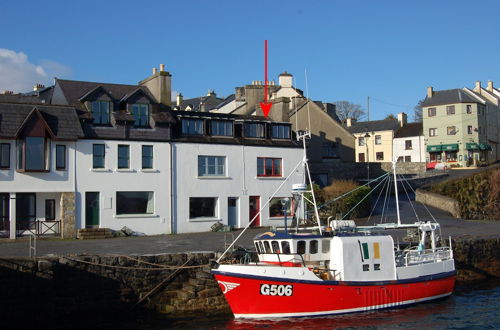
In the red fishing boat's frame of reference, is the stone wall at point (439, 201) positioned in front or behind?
behind

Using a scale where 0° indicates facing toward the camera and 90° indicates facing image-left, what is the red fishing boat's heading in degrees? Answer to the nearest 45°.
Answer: approximately 45°
